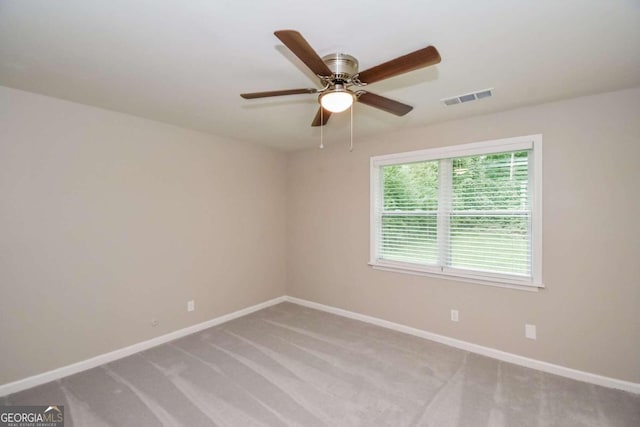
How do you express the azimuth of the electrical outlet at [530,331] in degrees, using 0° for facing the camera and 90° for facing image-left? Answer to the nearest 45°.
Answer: approximately 0°

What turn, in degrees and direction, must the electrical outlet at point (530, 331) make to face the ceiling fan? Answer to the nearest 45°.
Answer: approximately 45° to its right
